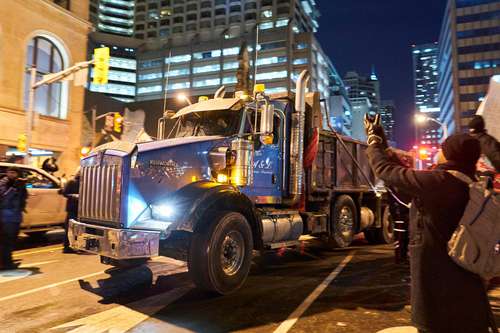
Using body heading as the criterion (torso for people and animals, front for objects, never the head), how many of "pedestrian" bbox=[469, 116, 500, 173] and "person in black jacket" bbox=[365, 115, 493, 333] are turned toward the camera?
0

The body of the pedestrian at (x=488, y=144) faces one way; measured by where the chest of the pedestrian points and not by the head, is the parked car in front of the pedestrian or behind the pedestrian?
in front

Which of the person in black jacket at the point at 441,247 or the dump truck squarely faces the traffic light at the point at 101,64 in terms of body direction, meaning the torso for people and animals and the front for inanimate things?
the person in black jacket

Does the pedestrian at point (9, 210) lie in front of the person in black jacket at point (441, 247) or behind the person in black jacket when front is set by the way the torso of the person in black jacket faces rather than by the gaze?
in front

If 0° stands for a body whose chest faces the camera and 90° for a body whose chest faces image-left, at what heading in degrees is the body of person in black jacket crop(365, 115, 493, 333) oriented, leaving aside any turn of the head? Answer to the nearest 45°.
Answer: approximately 135°

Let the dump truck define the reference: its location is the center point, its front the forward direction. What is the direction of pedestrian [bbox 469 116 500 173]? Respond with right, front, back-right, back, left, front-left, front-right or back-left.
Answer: left

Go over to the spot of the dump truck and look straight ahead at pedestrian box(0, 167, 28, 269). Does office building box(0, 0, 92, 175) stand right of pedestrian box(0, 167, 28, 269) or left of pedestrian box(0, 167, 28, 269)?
right

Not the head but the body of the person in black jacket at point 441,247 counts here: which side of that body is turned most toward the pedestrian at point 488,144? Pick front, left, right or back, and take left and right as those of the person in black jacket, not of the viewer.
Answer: right

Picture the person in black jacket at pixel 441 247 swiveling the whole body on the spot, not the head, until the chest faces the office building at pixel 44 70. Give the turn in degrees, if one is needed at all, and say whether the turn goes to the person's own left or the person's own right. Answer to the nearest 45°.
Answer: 0° — they already face it

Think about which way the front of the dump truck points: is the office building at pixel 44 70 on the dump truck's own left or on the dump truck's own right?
on the dump truck's own right

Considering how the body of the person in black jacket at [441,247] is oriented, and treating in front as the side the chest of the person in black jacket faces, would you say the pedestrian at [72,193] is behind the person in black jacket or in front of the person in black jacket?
in front

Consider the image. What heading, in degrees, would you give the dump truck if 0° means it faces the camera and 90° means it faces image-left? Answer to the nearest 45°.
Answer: approximately 45°
